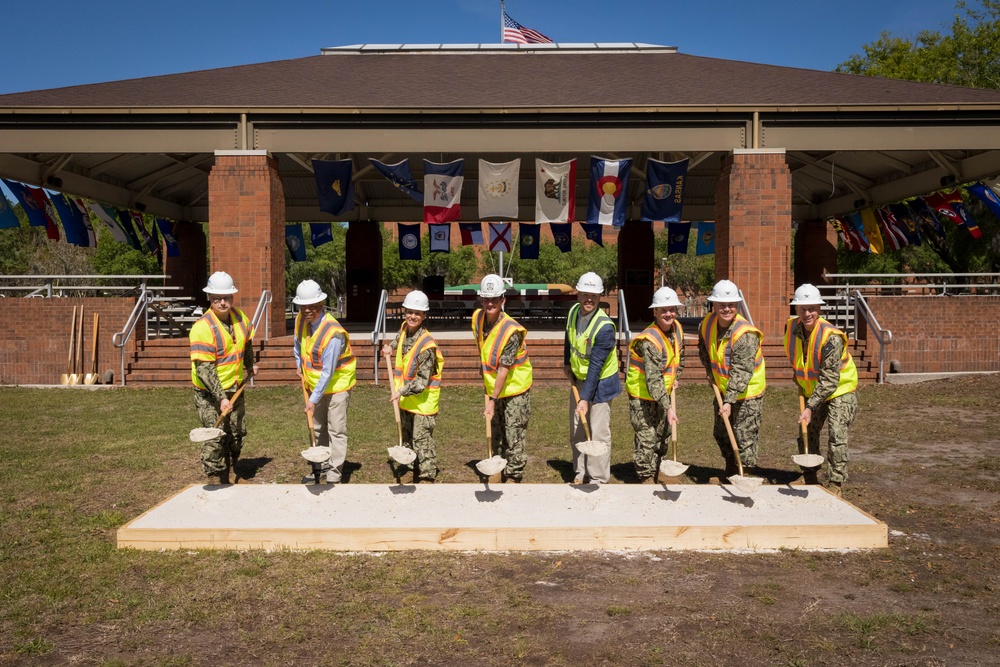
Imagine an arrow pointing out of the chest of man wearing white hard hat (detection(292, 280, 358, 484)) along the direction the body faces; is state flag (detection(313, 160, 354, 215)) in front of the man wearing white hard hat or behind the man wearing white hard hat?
behind

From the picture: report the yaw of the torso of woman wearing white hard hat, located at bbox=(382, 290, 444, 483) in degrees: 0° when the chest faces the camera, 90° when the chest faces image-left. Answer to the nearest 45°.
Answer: approximately 45°

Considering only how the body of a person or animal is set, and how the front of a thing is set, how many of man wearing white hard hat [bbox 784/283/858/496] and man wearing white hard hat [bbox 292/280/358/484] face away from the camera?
0

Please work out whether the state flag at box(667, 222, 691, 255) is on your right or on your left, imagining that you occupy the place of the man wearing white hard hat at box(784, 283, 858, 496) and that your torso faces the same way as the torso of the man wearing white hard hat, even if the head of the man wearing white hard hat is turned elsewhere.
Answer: on your right

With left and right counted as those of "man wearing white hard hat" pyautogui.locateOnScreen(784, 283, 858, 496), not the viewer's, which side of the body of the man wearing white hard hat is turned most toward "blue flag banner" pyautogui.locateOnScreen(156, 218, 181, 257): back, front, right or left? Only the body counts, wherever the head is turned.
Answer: right

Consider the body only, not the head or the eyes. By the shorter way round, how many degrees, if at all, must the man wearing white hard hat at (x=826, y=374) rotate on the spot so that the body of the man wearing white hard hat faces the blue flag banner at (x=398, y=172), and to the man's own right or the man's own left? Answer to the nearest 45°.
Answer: approximately 90° to the man's own right

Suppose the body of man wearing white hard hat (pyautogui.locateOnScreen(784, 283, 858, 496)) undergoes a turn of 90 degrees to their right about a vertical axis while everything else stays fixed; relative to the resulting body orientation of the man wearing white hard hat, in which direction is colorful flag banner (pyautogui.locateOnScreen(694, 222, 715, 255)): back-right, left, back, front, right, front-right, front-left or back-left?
front-right

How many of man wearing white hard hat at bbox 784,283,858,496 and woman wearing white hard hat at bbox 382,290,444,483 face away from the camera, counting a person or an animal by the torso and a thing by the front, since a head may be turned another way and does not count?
0

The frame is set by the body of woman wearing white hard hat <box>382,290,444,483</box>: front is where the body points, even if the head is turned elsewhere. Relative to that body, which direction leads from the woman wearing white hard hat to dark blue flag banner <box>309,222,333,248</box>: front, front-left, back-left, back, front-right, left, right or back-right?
back-right

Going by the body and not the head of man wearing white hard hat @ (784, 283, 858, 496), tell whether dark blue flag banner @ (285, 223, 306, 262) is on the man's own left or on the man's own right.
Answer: on the man's own right

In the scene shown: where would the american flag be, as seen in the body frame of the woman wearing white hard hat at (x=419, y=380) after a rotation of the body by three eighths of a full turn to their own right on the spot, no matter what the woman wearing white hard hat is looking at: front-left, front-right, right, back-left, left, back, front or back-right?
front

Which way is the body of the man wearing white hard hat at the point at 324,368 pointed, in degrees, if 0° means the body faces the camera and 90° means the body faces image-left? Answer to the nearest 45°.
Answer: approximately 45°

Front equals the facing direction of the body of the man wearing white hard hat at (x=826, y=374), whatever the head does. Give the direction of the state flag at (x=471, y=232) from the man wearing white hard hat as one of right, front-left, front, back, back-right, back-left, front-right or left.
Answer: right

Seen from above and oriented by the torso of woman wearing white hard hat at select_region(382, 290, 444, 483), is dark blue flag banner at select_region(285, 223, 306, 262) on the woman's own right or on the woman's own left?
on the woman's own right
